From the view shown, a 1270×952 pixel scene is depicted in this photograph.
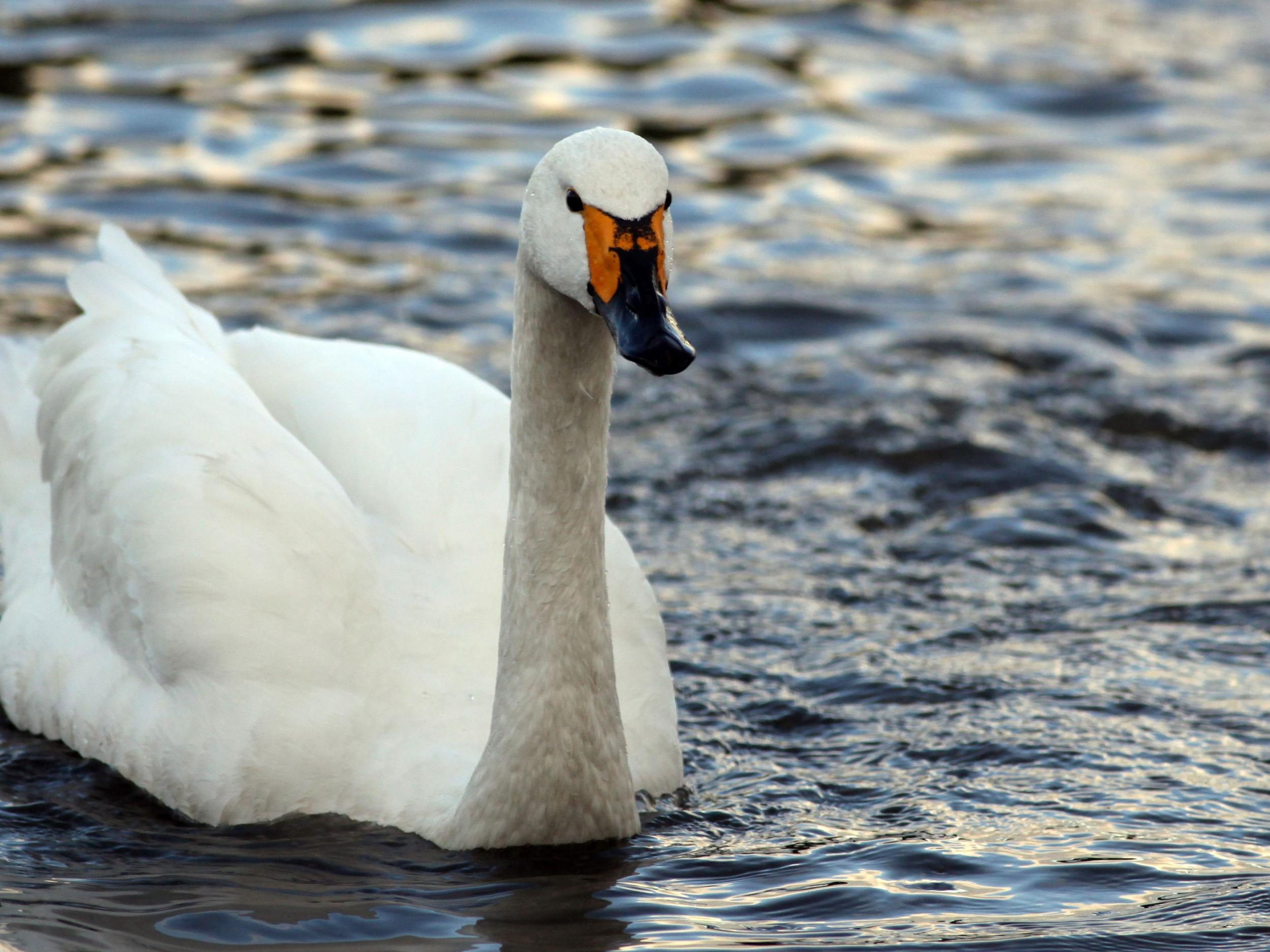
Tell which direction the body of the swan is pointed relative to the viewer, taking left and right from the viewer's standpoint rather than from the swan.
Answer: facing the viewer and to the right of the viewer
